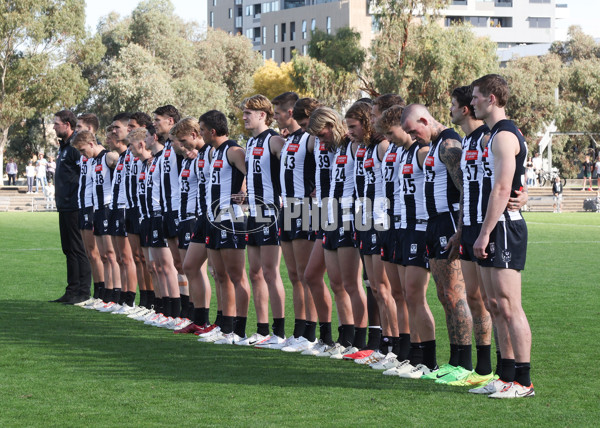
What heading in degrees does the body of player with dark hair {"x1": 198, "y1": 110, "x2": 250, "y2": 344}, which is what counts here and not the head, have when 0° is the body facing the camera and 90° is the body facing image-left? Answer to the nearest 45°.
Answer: approximately 45°

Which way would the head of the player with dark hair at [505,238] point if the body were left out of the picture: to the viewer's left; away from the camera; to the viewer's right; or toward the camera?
to the viewer's left

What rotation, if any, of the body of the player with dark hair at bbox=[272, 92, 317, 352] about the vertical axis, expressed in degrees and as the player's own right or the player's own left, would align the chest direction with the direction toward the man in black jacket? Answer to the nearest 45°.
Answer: approximately 90° to the player's own right

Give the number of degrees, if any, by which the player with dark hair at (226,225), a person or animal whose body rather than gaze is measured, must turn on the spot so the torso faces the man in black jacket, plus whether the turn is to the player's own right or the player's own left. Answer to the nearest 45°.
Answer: approximately 90° to the player's own right
